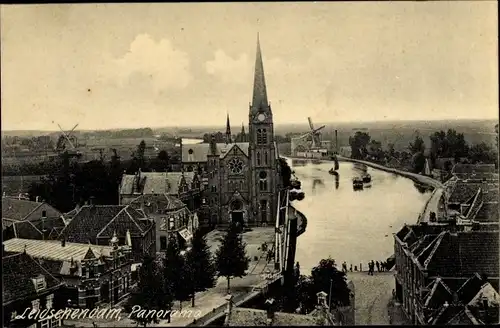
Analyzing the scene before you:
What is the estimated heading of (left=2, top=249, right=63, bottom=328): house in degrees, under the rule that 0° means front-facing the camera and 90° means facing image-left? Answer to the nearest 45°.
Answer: approximately 315°

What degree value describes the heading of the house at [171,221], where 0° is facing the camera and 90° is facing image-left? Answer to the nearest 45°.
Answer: approximately 315°

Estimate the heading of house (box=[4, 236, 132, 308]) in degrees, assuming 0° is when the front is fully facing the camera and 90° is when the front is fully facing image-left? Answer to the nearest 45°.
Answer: approximately 315°
